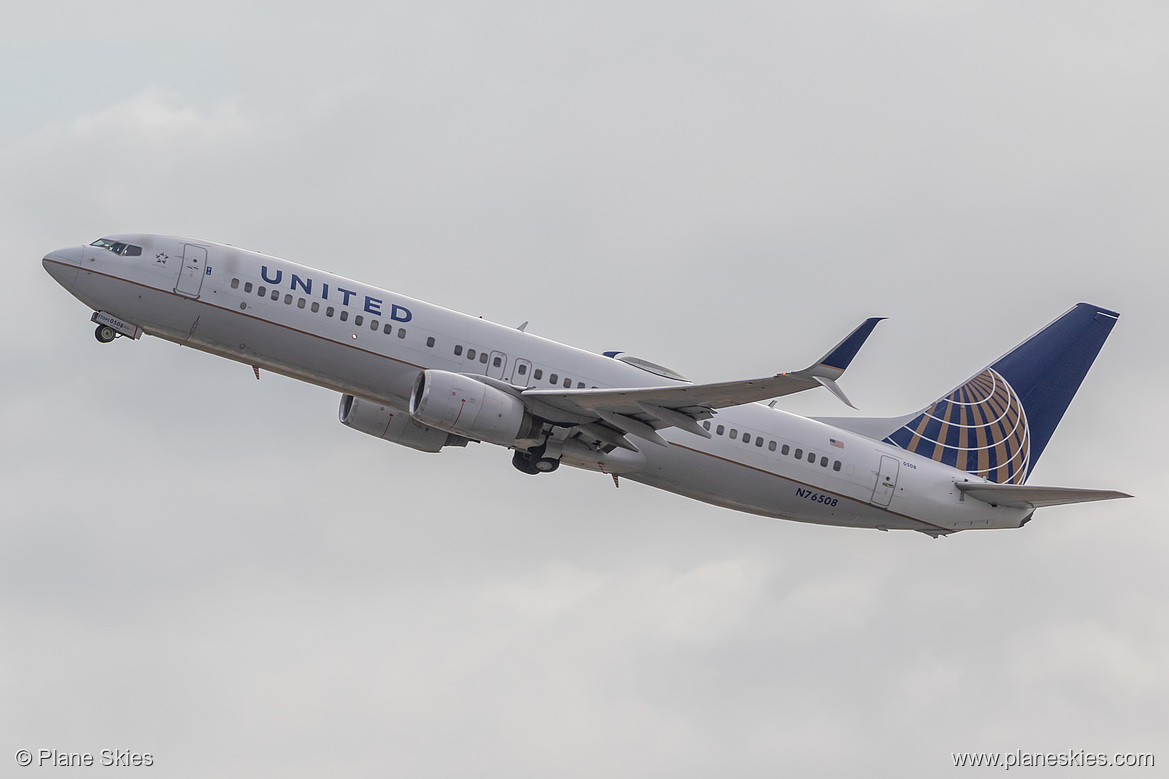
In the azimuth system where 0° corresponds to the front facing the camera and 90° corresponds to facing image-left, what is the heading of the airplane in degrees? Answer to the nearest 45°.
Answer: approximately 90°
